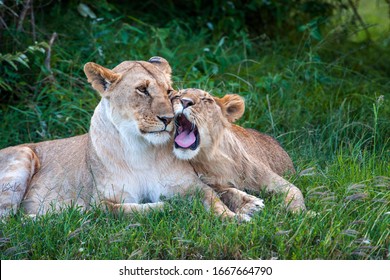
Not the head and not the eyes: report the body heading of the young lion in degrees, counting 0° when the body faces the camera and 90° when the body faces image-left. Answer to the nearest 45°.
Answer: approximately 45°

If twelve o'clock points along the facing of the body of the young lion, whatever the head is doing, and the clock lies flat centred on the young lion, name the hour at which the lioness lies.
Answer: The lioness is roughly at 1 o'clock from the young lion.

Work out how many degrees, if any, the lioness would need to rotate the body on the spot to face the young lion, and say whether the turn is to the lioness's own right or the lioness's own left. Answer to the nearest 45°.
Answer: approximately 45° to the lioness's own left

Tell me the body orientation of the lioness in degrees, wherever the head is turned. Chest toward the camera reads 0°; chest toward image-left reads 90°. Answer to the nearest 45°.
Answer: approximately 315°

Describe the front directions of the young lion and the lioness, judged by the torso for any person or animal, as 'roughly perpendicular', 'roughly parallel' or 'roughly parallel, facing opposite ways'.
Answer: roughly perpendicular
